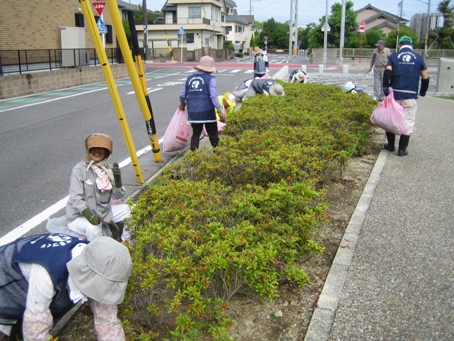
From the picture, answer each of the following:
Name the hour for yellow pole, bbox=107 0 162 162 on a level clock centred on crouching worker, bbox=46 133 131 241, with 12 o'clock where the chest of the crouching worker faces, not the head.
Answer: The yellow pole is roughly at 8 o'clock from the crouching worker.

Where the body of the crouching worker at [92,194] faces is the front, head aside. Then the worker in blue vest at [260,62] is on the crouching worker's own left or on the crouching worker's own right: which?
on the crouching worker's own left

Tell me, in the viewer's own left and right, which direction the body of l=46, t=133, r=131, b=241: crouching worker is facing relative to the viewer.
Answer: facing the viewer and to the right of the viewer

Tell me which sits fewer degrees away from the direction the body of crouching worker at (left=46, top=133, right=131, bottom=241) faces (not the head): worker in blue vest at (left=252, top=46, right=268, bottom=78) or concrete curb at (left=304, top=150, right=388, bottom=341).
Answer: the concrete curb

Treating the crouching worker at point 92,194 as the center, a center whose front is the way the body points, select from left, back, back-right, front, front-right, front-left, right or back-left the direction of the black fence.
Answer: back-left
